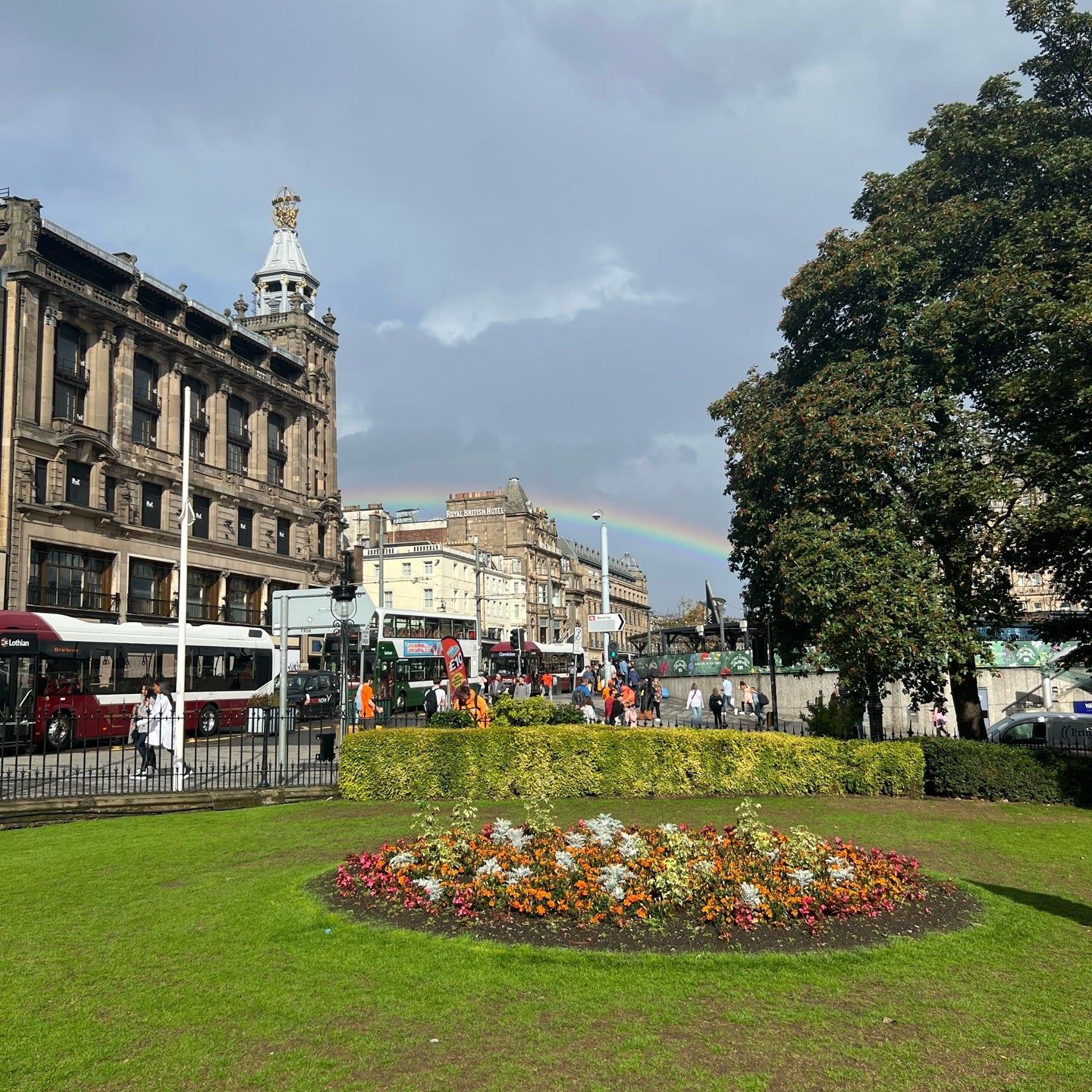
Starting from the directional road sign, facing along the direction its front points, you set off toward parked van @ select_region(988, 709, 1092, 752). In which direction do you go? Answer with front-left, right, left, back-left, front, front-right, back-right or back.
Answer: front-left

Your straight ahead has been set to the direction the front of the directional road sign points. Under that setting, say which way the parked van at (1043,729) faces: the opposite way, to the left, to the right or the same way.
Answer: to the right

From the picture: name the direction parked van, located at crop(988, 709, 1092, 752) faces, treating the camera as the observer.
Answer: facing to the left of the viewer

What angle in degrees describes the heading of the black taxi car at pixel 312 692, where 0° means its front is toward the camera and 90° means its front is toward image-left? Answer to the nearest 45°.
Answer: approximately 45°

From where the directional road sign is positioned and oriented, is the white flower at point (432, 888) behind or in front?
in front

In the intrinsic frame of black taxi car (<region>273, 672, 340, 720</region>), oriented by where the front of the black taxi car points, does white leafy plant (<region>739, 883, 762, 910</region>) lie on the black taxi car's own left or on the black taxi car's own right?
on the black taxi car's own left

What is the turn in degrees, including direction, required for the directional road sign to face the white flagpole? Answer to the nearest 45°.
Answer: approximately 45° to its right

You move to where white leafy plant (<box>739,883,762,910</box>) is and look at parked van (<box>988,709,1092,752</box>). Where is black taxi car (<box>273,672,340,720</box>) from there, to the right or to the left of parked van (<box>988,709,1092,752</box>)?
left

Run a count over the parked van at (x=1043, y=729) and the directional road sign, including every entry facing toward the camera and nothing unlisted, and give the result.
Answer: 1

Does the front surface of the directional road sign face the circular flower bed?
yes

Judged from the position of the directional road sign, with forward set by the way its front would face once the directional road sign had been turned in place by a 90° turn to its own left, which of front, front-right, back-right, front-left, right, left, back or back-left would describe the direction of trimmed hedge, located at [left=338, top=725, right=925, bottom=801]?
right

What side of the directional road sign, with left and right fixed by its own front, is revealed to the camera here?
front

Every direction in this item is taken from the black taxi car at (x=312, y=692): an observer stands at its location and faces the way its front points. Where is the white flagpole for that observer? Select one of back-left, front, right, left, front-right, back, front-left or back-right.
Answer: front-left
